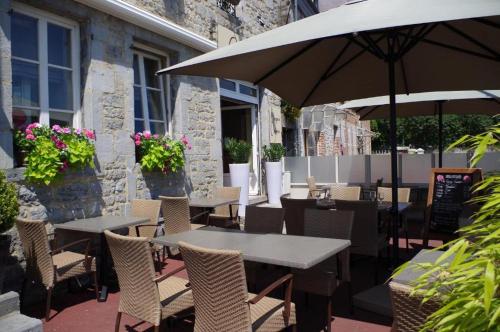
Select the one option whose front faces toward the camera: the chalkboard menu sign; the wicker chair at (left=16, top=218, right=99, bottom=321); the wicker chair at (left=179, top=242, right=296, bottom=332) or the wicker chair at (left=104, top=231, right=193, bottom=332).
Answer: the chalkboard menu sign

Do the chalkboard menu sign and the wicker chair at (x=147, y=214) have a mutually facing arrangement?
no

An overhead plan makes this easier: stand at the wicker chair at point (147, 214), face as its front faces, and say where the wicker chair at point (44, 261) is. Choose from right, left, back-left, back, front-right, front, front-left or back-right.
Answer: front

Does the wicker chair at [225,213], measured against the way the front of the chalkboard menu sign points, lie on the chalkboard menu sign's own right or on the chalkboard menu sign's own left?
on the chalkboard menu sign's own right

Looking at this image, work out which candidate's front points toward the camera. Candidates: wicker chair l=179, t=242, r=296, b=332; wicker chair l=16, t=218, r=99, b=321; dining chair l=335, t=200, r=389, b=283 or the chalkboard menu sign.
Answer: the chalkboard menu sign

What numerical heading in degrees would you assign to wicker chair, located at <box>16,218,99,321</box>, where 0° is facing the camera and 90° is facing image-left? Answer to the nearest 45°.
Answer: approximately 225°

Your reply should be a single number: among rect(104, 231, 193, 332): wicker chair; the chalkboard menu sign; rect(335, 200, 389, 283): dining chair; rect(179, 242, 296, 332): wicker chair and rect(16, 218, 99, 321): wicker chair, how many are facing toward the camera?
1

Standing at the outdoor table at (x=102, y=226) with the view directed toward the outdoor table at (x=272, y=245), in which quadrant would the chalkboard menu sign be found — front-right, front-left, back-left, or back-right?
front-left

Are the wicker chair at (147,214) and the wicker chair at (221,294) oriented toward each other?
no

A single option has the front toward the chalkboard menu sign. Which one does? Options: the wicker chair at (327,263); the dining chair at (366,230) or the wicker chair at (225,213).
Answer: the dining chair

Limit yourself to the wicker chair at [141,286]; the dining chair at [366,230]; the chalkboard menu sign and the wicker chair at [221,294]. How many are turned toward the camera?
1

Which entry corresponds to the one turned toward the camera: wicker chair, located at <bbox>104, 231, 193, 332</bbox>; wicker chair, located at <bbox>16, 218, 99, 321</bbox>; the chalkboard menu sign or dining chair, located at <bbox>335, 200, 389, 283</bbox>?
the chalkboard menu sign

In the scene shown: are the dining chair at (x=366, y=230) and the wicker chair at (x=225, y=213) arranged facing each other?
no

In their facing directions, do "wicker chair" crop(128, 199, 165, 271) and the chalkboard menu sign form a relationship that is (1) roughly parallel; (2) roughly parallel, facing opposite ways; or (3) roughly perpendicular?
roughly parallel

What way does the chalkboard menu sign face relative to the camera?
toward the camera

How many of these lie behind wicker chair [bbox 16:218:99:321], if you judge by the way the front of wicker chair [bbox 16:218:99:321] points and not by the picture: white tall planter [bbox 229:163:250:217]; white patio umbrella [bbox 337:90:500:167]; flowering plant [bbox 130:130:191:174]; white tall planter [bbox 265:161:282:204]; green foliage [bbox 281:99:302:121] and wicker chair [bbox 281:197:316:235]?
0

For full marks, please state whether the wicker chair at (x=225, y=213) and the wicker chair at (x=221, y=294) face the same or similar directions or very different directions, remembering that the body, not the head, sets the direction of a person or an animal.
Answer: very different directions

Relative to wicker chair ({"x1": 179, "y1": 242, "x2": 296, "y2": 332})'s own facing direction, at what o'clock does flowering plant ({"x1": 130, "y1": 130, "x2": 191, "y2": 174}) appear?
The flowering plant is roughly at 10 o'clock from the wicker chair.
